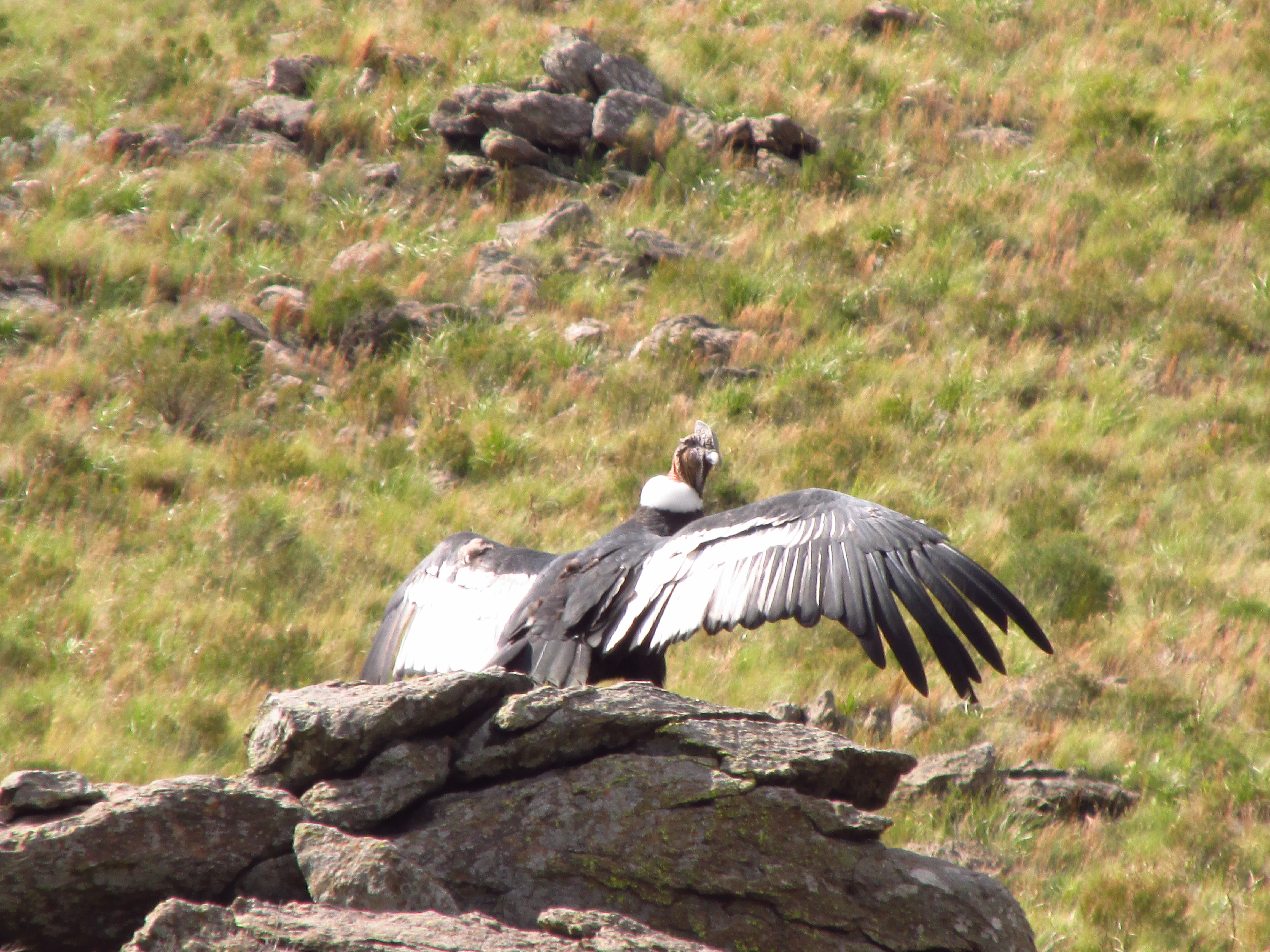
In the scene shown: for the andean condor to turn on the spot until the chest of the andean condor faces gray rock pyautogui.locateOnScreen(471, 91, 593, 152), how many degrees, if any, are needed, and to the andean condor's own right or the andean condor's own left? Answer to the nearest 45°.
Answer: approximately 45° to the andean condor's own left

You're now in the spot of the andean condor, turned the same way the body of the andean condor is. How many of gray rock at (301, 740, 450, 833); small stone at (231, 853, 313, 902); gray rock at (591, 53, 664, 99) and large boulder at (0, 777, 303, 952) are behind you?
3

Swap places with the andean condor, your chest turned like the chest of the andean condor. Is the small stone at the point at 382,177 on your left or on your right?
on your left

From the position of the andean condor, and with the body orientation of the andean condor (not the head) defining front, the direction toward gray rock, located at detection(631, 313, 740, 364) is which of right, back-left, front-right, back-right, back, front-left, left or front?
front-left

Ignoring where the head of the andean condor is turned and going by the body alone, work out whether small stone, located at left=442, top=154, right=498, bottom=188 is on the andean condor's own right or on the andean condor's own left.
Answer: on the andean condor's own left

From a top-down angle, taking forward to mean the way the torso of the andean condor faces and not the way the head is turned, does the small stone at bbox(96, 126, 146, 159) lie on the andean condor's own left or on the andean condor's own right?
on the andean condor's own left

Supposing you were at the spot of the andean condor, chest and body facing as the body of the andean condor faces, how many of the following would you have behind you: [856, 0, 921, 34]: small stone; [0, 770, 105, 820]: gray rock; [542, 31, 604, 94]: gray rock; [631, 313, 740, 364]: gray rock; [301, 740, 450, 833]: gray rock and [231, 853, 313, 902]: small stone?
3

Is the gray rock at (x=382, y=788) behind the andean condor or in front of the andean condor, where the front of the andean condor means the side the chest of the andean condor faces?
behind

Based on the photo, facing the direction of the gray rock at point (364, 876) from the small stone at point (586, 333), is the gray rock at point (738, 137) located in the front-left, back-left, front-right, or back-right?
back-left

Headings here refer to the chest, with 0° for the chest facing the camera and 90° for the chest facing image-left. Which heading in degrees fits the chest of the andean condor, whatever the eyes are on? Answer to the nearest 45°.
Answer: approximately 225°

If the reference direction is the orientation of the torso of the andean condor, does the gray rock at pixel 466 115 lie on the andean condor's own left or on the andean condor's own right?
on the andean condor's own left
